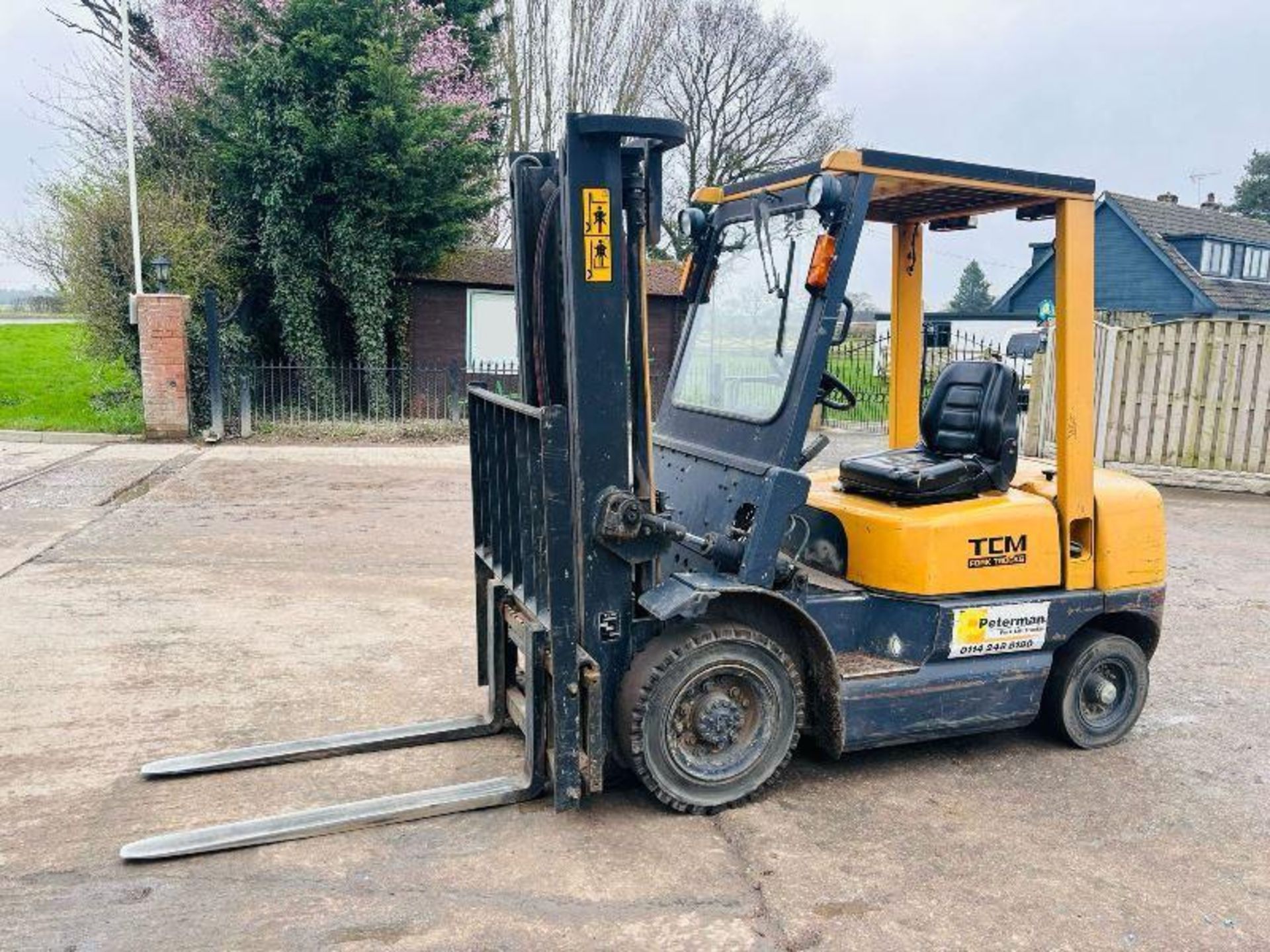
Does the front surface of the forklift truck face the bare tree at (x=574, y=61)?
no

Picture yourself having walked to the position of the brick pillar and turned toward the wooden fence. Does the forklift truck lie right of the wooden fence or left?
right

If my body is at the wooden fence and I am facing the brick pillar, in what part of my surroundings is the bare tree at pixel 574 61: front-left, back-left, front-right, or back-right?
front-right

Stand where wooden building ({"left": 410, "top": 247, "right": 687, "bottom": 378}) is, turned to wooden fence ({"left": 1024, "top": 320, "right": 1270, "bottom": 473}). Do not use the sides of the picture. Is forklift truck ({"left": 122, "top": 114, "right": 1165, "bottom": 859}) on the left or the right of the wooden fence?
right

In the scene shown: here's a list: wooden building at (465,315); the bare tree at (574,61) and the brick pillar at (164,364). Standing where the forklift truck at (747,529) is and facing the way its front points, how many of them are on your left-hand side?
0

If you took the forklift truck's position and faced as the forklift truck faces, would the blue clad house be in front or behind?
behind

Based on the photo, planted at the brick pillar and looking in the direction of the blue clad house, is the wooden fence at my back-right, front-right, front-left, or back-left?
front-right

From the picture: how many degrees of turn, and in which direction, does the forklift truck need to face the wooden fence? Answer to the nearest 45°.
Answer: approximately 180°

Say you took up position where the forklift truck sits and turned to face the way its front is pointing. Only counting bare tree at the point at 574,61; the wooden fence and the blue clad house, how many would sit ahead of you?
0

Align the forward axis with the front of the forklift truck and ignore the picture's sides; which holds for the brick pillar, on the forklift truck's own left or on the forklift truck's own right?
on the forklift truck's own right

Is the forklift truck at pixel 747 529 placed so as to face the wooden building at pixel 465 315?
no
